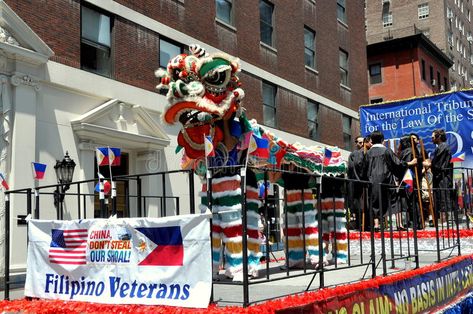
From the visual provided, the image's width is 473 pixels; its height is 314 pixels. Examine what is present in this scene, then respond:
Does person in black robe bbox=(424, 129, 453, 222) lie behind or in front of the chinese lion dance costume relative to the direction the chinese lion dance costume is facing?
behind

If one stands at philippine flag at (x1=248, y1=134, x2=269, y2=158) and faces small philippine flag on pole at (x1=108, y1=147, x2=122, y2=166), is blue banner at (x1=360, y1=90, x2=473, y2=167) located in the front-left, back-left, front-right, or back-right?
back-right

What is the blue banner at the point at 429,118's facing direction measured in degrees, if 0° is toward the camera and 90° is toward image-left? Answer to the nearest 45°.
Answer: approximately 45°

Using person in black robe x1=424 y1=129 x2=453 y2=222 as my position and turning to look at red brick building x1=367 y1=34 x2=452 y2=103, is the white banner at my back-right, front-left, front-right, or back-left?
back-left

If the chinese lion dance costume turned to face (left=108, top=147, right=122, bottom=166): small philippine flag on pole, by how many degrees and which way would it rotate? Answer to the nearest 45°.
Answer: approximately 45° to its right

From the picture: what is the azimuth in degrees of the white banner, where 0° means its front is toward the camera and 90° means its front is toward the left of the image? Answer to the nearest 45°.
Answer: approximately 0°

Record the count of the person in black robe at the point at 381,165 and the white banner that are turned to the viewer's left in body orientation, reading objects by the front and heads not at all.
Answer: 0

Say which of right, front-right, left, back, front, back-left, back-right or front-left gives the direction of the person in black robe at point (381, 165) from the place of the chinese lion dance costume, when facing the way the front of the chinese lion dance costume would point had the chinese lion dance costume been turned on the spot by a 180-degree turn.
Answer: front

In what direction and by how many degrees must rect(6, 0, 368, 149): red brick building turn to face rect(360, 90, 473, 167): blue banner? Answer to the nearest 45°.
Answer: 0° — it already faces it

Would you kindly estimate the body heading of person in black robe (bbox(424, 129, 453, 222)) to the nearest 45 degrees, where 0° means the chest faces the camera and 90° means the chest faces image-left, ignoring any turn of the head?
approximately 90°
